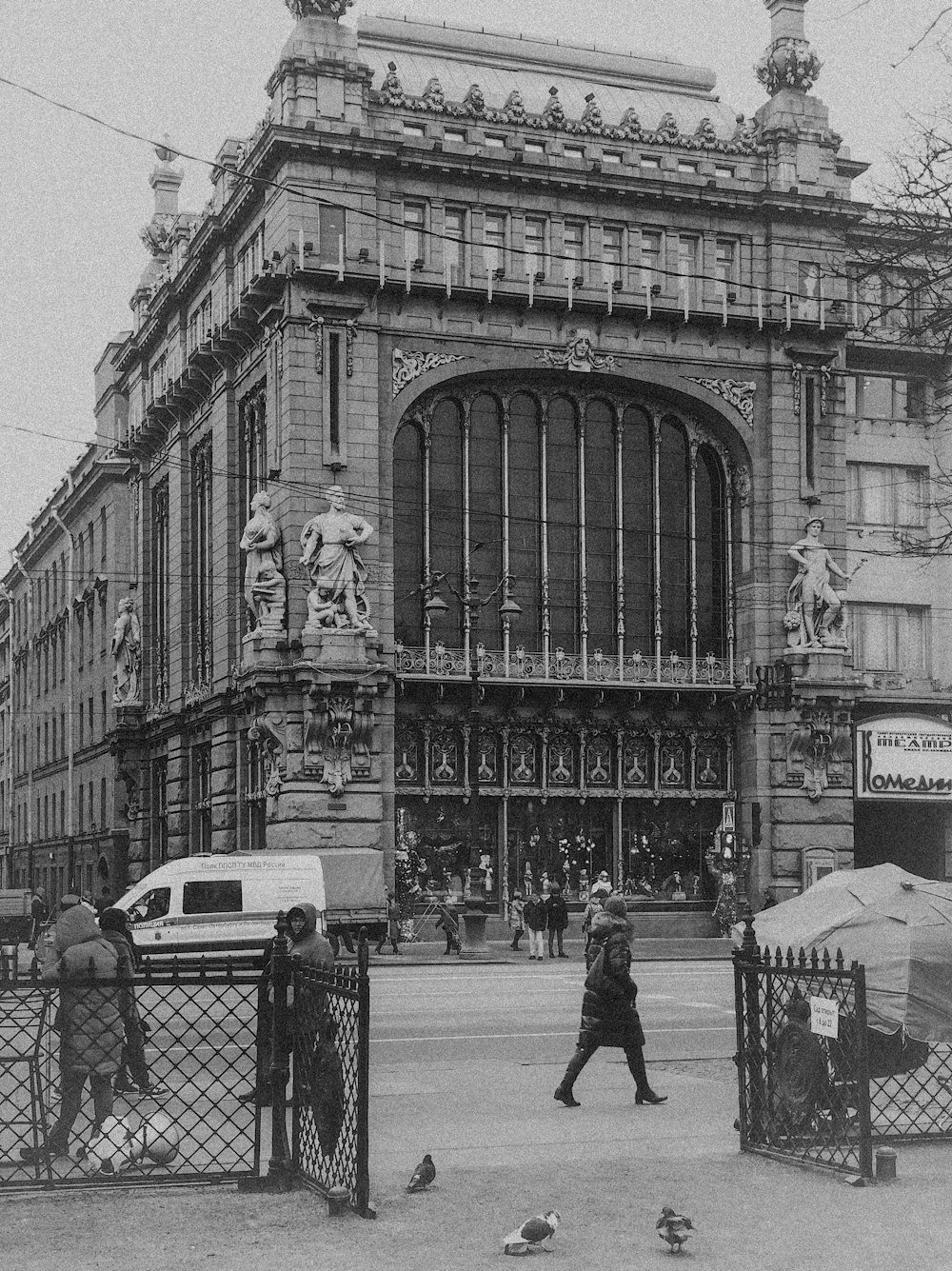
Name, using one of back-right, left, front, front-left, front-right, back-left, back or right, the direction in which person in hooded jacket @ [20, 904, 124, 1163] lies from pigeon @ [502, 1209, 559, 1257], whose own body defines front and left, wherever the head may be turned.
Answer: back-left

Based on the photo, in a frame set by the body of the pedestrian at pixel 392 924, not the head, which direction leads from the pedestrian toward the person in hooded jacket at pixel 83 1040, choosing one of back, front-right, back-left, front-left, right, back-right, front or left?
left

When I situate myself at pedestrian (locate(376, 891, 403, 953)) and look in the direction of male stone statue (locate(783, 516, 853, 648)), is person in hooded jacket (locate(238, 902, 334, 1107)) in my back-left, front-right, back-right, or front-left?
back-right

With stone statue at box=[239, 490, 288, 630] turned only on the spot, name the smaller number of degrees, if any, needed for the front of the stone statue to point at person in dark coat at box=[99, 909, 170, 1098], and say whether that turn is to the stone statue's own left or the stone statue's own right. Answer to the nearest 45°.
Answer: approximately 45° to the stone statue's own left

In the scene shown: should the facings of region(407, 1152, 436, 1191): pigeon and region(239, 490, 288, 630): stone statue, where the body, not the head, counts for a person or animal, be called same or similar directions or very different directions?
very different directions

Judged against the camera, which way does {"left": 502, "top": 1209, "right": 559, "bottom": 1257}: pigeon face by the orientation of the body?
to the viewer's right

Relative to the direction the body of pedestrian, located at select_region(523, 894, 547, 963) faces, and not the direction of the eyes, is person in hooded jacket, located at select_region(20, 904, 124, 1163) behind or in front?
in front

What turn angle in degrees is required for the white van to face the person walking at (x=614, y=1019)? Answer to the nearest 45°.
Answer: approximately 90° to its left

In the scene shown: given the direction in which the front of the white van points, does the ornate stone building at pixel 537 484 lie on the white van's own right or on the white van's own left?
on the white van's own right
